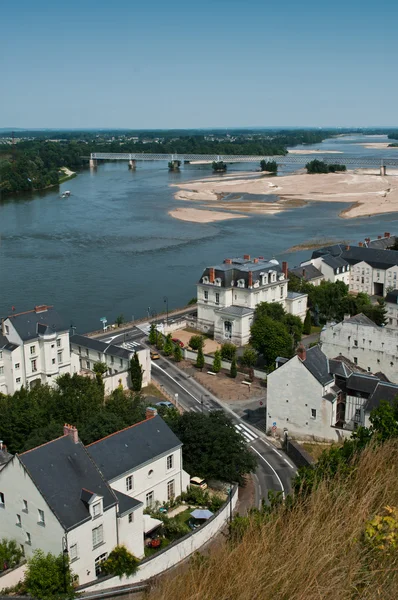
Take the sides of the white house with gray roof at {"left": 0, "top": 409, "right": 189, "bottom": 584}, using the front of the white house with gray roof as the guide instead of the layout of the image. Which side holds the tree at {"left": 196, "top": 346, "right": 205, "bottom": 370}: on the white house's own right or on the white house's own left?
on the white house's own left

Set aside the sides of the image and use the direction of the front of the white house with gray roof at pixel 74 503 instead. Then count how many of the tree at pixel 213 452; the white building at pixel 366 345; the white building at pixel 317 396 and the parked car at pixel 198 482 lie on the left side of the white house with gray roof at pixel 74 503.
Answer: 4

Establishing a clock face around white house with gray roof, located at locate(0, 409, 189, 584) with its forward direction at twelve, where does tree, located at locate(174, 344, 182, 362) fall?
The tree is roughly at 8 o'clock from the white house with gray roof.

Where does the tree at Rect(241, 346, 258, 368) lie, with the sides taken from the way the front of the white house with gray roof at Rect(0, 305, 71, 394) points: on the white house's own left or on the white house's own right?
on the white house's own left

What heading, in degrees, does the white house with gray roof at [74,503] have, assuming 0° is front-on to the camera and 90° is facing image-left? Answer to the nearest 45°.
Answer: approximately 315°

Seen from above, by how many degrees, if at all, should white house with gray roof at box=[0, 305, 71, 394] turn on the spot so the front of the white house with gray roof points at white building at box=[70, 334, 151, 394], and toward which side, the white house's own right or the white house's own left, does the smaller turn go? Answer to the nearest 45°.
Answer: approximately 45° to the white house's own left

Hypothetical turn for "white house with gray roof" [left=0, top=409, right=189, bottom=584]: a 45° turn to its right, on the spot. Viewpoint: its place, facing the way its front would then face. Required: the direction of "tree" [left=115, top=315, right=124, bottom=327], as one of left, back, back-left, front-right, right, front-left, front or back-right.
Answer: back
